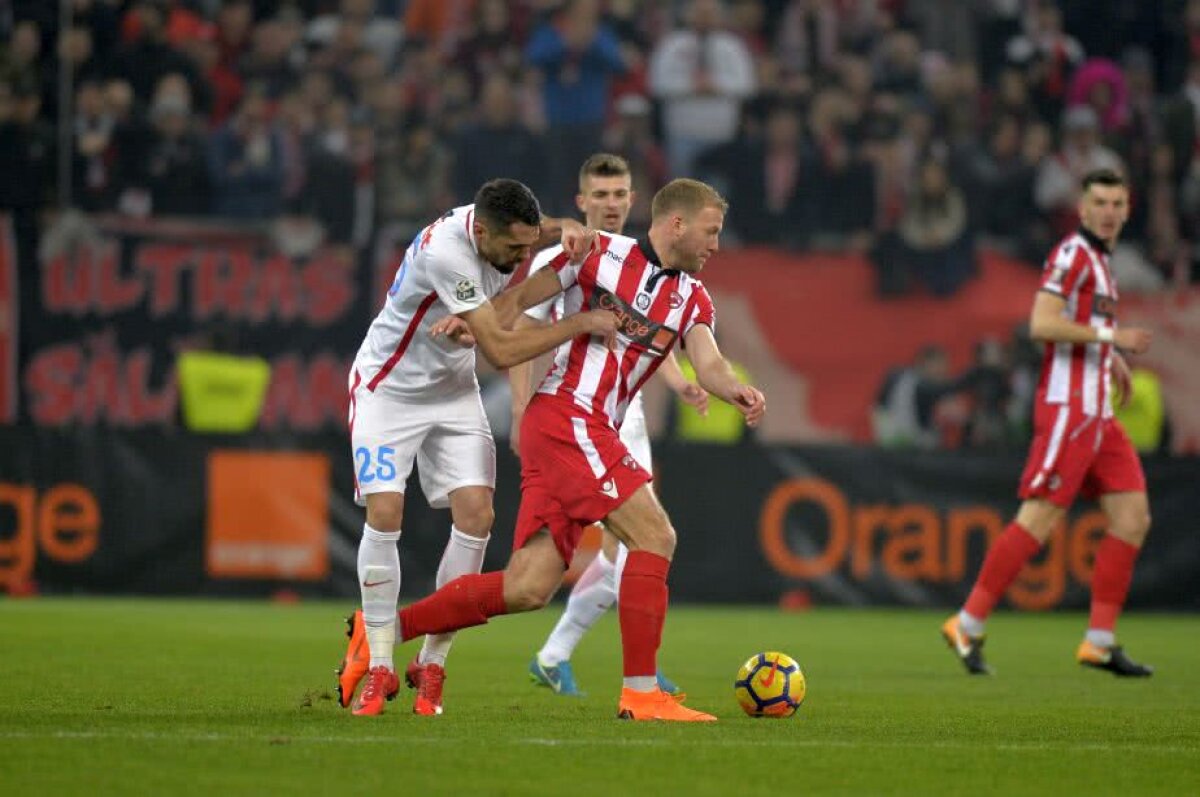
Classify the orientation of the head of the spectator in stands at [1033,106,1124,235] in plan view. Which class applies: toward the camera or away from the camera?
toward the camera

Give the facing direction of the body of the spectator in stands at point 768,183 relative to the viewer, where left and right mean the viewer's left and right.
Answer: facing the viewer

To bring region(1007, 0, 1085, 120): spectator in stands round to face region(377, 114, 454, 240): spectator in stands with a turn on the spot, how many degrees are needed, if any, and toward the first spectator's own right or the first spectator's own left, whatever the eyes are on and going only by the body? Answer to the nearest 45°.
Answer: approximately 45° to the first spectator's own right

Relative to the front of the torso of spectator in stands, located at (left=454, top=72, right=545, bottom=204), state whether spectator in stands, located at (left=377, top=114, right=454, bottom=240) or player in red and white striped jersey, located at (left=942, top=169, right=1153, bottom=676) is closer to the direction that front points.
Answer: the player in red and white striped jersey

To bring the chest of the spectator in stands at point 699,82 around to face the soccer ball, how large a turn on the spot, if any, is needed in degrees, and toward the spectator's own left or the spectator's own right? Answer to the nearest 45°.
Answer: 0° — they already face it

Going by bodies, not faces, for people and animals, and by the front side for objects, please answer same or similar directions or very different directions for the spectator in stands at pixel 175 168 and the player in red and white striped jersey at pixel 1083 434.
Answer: same or similar directions

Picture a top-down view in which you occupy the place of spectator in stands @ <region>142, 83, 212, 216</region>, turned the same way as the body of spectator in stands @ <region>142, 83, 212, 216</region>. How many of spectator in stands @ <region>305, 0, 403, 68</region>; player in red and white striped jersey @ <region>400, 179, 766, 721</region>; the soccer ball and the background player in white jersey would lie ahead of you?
3

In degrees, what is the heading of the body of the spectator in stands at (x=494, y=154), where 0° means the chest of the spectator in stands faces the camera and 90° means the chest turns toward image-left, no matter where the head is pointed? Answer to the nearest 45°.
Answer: approximately 0°

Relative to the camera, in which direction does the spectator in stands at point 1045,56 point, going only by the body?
toward the camera

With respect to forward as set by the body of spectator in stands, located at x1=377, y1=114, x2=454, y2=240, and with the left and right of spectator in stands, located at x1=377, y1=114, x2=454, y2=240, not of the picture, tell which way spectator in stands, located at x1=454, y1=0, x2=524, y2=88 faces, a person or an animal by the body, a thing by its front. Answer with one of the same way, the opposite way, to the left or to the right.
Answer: the same way

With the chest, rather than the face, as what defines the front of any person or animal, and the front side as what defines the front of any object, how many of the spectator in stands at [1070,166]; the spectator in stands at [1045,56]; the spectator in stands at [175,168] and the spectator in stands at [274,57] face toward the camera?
4

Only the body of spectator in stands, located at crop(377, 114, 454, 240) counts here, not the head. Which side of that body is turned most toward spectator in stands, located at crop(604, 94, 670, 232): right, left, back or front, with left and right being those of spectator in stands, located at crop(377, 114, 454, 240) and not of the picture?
left

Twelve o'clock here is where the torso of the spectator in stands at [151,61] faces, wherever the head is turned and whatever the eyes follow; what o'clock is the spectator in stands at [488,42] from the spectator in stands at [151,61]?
the spectator in stands at [488,42] is roughly at 9 o'clock from the spectator in stands at [151,61].

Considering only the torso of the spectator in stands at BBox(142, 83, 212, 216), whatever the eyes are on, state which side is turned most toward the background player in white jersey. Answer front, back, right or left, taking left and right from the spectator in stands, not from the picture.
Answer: front

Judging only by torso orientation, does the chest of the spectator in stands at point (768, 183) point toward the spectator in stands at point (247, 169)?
no

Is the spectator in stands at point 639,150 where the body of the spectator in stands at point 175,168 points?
no

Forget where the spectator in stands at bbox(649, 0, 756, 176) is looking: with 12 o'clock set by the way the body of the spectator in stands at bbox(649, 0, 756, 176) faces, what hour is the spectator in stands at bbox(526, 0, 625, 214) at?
the spectator in stands at bbox(526, 0, 625, 214) is roughly at 3 o'clock from the spectator in stands at bbox(649, 0, 756, 176).

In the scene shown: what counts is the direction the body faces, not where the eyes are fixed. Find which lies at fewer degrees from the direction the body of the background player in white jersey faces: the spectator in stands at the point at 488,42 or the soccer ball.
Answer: the soccer ball

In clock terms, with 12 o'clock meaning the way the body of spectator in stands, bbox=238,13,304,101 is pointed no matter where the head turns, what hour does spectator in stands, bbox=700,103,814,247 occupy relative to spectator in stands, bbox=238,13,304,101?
spectator in stands, bbox=700,103,814,247 is roughly at 10 o'clock from spectator in stands, bbox=238,13,304,101.

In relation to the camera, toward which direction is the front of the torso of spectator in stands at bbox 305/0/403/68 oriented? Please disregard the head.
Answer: toward the camera

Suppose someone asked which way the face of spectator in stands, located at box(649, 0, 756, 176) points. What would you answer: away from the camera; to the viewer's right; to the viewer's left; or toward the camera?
toward the camera

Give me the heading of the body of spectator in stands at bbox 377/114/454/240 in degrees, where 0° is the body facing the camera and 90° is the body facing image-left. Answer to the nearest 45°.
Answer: approximately 0°
